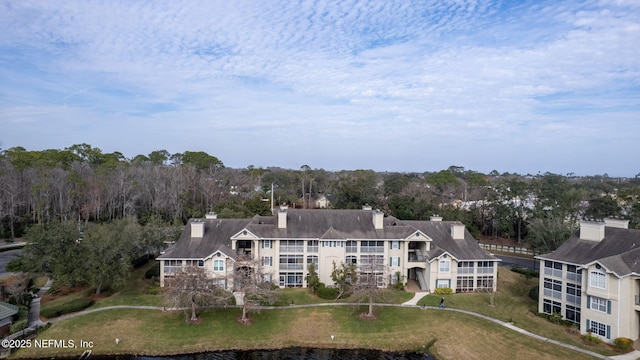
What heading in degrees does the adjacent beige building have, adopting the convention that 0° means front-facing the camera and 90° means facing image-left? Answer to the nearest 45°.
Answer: approximately 45°

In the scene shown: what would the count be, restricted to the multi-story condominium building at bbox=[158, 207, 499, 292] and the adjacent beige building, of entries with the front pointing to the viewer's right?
0

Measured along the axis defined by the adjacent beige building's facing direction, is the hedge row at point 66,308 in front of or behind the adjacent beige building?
in front

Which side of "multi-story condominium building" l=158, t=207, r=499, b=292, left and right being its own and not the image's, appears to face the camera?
front

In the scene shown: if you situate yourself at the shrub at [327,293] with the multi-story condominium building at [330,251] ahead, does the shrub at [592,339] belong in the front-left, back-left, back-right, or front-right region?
back-right

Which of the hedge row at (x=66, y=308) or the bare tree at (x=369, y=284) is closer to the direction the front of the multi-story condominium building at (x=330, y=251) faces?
the bare tree

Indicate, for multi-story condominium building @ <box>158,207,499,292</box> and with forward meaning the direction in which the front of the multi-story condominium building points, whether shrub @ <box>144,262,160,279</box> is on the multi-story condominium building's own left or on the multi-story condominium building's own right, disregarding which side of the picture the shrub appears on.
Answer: on the multi-story condominium building's own right

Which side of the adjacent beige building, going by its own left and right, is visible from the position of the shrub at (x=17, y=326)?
front

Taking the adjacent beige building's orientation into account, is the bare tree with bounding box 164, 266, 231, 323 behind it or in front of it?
in front
